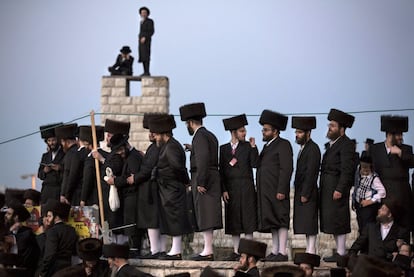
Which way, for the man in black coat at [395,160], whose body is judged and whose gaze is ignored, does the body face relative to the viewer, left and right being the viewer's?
facing the viewer

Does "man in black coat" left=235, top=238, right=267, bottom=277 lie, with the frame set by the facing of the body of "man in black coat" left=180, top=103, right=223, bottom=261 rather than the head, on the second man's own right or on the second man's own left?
on the second man's own left

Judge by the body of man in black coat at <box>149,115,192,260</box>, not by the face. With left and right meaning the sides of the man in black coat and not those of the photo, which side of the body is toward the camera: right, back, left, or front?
left

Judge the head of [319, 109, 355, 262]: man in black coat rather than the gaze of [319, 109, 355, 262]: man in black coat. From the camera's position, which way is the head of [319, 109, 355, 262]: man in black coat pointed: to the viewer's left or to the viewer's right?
to the viewer's left

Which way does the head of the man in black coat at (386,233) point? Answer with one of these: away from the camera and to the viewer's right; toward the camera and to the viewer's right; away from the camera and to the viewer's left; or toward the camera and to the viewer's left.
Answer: toward the camera and to the viewer's left

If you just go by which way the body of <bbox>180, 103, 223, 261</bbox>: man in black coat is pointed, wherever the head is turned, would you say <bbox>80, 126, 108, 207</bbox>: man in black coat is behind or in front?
in front
